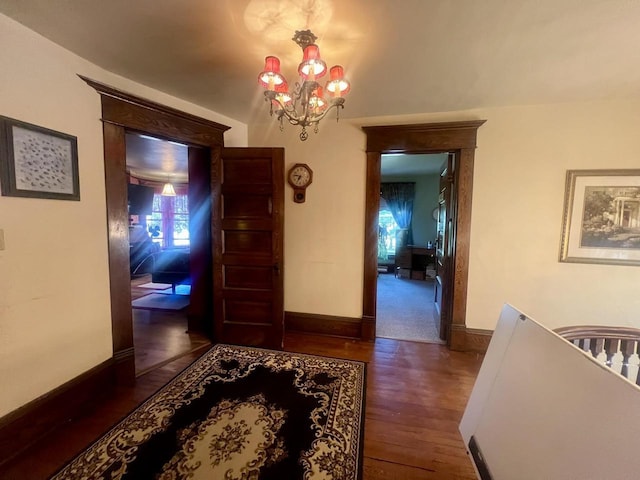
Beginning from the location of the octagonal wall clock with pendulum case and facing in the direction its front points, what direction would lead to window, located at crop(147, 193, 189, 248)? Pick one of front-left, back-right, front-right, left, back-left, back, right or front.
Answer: back-right

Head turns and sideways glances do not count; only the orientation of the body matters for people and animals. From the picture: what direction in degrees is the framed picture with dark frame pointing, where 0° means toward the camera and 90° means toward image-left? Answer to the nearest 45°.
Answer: approximately 315°

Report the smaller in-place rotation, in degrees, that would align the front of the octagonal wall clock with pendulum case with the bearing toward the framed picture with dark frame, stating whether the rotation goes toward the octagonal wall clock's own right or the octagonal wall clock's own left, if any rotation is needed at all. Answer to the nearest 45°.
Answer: approximately 45° to the octagonal wall clock's own right

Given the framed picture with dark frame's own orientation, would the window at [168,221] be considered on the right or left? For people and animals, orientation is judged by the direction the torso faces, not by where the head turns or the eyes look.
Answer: on its left

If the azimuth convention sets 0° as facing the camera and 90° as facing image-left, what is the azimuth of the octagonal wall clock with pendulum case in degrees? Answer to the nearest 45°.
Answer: approximately 0°

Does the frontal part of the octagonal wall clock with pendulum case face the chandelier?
yes

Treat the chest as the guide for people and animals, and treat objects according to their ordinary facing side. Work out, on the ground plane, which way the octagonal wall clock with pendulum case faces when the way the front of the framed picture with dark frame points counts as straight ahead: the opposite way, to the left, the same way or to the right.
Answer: to the right

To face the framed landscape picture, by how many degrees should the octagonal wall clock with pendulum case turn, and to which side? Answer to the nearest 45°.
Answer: approximately 90° to its left
